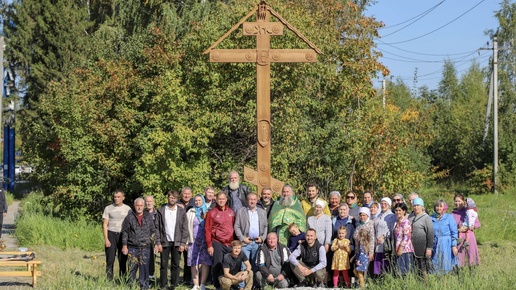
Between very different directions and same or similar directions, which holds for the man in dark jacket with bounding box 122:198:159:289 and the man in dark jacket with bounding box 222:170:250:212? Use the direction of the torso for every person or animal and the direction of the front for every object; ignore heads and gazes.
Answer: same or similar directions

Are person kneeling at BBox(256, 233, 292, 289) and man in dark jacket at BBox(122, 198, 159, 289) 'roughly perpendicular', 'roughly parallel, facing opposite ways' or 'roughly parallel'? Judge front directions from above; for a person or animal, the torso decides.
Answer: roughly parallel

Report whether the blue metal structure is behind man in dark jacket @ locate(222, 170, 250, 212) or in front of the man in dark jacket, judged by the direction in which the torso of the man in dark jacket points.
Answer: behind

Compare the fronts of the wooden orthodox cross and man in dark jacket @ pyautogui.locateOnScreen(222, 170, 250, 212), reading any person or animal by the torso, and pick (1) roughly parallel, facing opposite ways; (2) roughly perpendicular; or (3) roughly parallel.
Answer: roughly parallel

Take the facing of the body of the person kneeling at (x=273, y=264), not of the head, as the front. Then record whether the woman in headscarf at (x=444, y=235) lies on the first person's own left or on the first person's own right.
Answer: on the first person's own left

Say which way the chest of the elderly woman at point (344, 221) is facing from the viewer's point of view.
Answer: toward the camera

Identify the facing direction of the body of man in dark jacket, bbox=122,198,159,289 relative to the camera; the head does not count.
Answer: toward the camera

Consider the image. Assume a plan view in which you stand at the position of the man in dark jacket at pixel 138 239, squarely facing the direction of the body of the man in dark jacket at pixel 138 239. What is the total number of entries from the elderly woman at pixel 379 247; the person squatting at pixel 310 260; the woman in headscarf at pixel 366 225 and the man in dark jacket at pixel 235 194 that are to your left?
4

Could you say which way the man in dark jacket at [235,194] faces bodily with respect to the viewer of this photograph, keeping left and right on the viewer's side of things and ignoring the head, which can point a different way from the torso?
facing the viewer

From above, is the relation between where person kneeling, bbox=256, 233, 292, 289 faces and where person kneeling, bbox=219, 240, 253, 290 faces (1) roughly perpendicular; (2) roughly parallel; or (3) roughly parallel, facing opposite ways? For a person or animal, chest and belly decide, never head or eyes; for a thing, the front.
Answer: roughly parallel

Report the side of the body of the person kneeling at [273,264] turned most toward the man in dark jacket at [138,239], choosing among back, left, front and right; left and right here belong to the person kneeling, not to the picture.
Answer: right

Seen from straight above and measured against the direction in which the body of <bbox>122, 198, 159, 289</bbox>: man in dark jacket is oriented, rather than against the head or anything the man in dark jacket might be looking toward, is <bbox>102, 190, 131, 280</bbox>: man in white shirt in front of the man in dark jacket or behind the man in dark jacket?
behind

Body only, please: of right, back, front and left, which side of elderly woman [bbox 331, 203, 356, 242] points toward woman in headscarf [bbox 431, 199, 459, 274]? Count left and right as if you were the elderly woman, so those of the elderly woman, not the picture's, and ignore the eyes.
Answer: left

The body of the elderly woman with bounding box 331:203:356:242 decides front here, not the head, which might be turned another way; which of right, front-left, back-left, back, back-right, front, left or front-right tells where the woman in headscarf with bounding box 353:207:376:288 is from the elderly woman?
front-left
